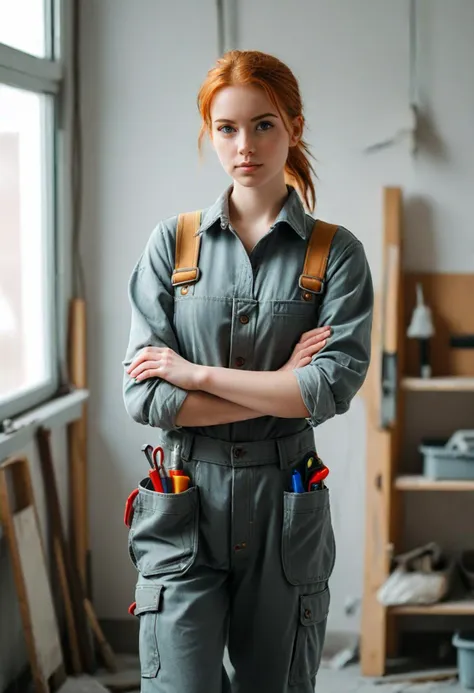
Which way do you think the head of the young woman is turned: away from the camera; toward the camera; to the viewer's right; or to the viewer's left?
toward the camera

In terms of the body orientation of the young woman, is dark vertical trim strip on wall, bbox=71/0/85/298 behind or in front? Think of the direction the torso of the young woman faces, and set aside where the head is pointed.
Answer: behind

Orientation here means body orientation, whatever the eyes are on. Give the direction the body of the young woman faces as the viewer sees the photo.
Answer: toward the camera

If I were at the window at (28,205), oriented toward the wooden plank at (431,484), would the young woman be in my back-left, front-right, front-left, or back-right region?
front-right

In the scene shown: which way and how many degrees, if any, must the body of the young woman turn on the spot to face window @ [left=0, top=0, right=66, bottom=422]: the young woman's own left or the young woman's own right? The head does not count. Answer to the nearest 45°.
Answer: approximately 135° to the young woman's own right
